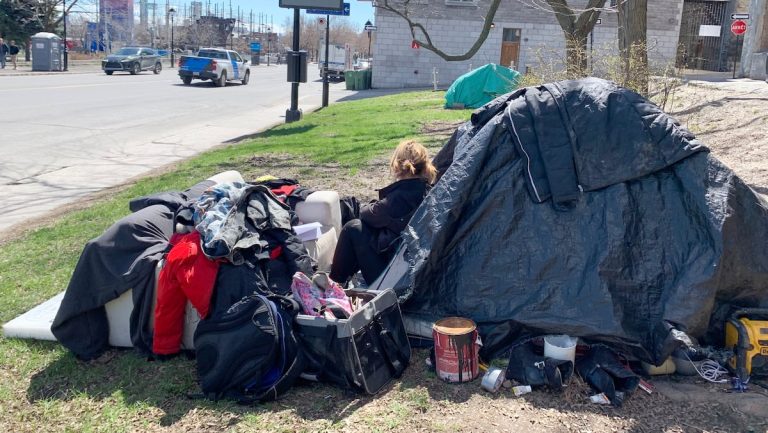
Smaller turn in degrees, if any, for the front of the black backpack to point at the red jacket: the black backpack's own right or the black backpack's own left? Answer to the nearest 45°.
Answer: approximately 90° to the black backpack's own right

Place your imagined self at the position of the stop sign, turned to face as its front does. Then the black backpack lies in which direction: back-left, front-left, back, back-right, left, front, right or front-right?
front

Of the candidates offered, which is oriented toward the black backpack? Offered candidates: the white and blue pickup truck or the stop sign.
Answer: the stop sign

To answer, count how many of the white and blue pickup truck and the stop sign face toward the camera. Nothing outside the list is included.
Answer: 1

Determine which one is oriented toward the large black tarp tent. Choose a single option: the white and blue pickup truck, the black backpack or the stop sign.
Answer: the stop sign

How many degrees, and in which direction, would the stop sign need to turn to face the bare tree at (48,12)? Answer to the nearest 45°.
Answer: approximately 90° to its right

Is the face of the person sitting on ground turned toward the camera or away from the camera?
away from the camera

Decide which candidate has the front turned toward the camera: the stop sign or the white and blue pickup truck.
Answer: the stop sign

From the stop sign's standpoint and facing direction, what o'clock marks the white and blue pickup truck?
The white and blue pickup truck is roughly at 3 o'clock from the stop sign.

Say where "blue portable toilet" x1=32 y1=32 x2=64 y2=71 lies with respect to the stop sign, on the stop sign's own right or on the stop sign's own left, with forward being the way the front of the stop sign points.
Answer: on the stop sign's own right

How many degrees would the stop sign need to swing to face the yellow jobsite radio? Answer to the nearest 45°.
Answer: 0° — it already faces it

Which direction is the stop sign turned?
toward the camera

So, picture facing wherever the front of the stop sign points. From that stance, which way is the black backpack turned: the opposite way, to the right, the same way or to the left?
the same way

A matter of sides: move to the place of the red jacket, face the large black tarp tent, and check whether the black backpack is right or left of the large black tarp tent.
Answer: right

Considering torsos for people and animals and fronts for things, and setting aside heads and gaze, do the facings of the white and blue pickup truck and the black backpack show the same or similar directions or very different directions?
very different directions

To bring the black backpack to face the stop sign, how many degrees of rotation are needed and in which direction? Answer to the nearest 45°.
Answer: approximately 180°
